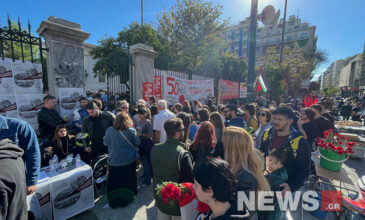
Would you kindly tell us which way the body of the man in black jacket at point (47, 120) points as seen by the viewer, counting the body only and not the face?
to the viewer's right
